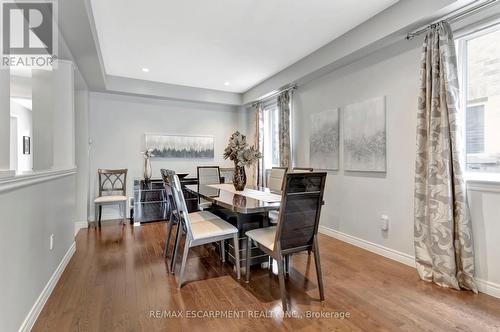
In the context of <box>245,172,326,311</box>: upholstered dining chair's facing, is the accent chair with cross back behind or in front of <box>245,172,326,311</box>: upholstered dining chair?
in front

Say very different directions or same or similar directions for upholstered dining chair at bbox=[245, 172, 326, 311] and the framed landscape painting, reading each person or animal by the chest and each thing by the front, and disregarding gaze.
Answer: very different directions

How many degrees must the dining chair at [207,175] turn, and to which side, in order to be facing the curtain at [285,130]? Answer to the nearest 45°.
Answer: approximately 90° to its left

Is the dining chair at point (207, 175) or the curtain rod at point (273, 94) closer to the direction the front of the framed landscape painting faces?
the dining chair

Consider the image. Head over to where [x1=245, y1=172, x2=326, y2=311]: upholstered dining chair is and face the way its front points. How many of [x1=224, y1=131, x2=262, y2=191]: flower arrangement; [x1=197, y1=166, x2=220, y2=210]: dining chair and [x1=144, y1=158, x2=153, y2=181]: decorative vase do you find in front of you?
3

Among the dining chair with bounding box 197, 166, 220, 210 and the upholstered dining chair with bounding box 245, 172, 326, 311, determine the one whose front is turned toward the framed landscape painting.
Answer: the upholstered dining chair

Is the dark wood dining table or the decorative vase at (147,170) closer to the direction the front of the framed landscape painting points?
the dark wood dining table

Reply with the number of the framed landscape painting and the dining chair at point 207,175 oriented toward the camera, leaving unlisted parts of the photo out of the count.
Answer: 2

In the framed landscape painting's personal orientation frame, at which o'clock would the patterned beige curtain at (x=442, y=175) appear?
The patterned beige curtain is roughly at 11 o'clock from the framed landscape painting.

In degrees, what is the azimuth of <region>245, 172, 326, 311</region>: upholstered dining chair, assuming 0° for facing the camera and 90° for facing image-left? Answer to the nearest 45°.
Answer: approximately 135°

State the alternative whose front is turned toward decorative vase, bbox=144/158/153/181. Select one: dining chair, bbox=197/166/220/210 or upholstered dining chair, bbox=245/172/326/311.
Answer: the upholstered dining chair

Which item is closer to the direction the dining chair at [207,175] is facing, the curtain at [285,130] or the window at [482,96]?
the window

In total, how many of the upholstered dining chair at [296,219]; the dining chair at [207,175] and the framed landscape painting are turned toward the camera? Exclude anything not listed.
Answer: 2

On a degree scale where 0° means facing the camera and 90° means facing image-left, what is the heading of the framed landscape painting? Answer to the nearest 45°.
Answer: approximately 0°
